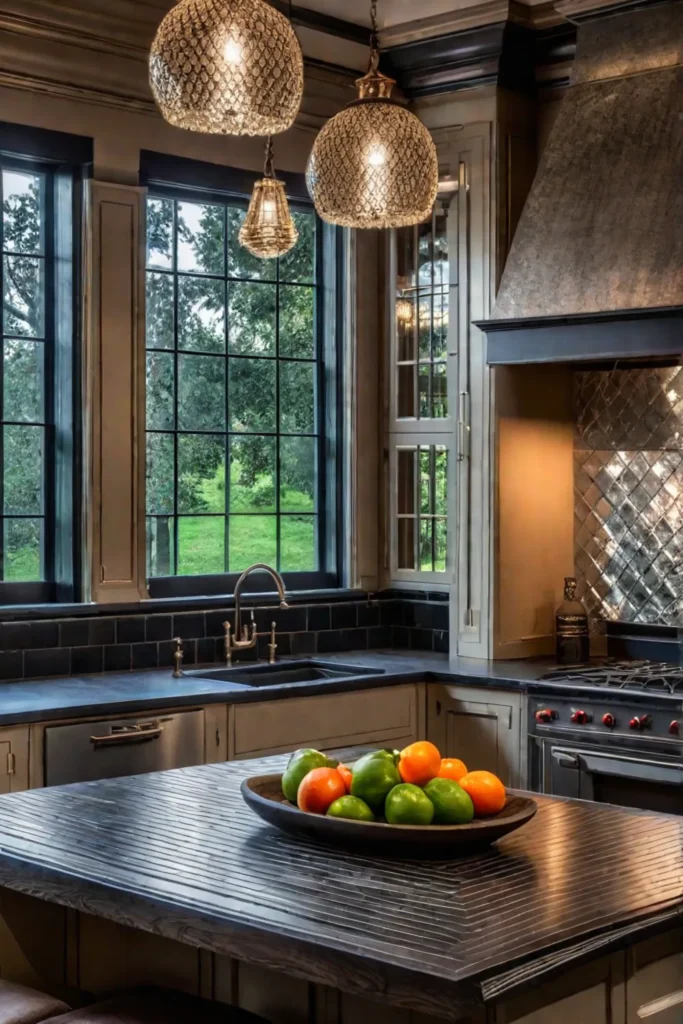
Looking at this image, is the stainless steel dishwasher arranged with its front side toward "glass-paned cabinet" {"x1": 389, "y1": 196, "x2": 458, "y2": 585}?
no

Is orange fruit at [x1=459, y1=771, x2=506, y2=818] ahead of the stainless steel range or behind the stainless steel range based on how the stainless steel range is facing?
ahead

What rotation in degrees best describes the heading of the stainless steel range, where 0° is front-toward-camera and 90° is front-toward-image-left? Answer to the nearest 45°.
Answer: approximately 45°

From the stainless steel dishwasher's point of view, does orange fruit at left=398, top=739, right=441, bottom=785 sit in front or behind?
in front

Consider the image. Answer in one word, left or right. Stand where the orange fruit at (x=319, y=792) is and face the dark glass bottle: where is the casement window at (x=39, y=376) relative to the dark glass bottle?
left

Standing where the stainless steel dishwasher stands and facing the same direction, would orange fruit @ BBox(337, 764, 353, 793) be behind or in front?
in front

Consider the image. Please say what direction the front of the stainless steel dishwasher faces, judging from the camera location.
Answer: facing the viewer and to the right of the viewer

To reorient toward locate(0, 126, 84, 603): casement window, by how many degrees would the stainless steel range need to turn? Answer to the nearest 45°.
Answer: approximately 45° to its right

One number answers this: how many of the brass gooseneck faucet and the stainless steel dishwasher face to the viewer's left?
0

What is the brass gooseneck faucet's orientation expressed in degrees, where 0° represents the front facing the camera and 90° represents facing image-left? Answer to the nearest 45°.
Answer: approximately 315°

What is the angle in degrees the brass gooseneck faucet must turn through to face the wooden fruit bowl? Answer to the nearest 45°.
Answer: approximately 45° to its right

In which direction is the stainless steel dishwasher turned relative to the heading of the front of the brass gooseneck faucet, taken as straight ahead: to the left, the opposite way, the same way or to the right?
the same way
